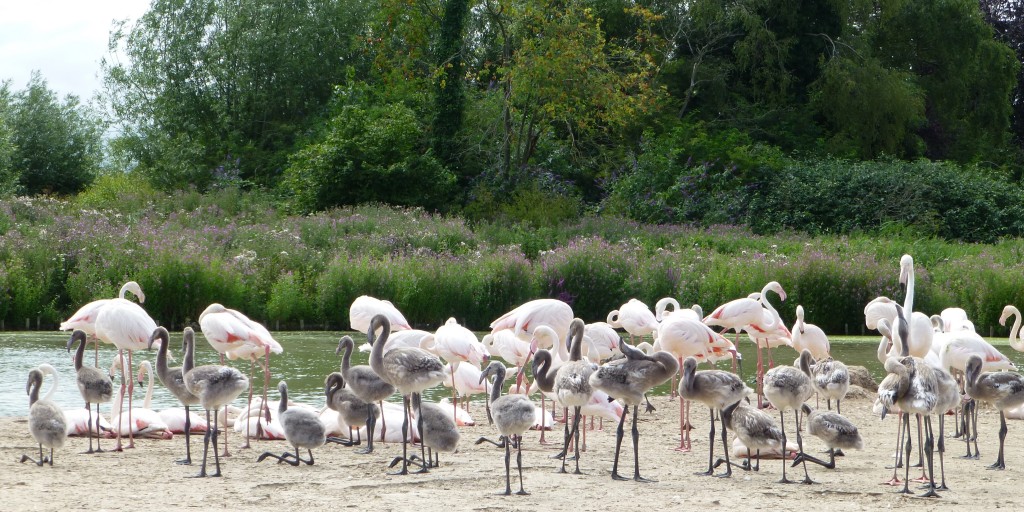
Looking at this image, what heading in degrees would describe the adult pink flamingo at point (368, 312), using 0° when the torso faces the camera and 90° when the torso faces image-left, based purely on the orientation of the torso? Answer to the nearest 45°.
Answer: approximately 90°

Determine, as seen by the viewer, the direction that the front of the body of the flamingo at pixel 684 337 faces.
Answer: to the viewer's left

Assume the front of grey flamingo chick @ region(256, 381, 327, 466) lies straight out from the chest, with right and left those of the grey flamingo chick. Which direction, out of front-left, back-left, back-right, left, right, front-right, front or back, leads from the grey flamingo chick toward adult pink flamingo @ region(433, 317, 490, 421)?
back-right

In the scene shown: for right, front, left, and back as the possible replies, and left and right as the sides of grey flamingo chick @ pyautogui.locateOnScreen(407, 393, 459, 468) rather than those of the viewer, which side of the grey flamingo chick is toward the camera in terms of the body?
left

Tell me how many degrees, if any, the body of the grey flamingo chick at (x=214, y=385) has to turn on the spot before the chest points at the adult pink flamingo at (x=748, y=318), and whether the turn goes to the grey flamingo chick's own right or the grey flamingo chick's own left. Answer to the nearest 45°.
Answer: approximately 180°

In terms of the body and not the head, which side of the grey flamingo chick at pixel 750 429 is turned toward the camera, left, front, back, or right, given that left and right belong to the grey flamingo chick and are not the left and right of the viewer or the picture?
left

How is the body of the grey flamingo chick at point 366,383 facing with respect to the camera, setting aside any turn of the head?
to the viewer's left

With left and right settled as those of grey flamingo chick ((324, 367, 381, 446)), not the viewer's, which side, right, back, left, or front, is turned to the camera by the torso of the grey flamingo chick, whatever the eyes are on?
left

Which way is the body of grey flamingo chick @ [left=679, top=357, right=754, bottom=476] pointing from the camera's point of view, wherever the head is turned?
to the viewer's left

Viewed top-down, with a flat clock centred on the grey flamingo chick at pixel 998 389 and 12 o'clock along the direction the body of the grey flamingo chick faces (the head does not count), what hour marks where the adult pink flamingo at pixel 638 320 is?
The adult pink flamingo is roughly at 1 o'clock from the grey flamingo chick.

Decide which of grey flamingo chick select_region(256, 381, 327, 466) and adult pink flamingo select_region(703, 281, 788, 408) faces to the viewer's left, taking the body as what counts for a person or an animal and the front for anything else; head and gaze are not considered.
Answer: the grey flamingo chick

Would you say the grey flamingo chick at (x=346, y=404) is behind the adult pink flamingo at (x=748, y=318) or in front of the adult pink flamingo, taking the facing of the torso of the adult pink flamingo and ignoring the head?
behind

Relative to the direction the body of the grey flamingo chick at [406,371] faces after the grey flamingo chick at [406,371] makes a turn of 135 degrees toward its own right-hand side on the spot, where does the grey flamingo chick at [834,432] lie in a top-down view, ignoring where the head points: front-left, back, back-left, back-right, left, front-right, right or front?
front-right
